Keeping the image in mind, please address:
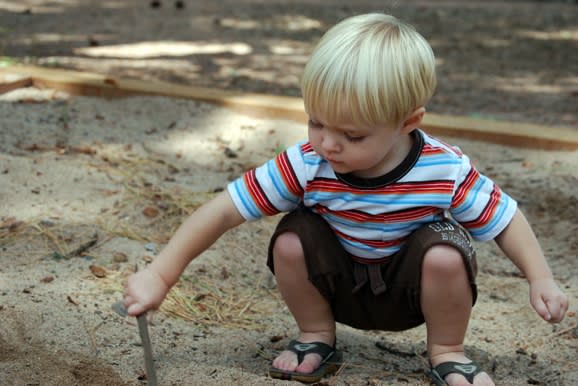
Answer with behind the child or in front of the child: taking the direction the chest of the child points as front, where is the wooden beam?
behind

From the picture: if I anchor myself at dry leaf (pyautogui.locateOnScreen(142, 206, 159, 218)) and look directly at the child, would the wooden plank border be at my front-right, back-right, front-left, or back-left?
back-left

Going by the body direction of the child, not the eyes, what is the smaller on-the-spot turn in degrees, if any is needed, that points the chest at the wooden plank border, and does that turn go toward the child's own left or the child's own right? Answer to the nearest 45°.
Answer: approximately 180°

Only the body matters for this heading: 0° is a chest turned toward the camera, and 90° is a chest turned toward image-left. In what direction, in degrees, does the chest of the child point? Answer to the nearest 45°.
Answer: approximately 0°

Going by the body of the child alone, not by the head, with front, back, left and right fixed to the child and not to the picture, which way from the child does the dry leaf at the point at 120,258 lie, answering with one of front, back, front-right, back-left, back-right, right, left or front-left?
back-right

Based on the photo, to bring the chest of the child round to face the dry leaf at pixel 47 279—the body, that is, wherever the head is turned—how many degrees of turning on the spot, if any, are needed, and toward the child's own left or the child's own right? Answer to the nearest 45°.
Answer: approximately 90° to the child's own right
